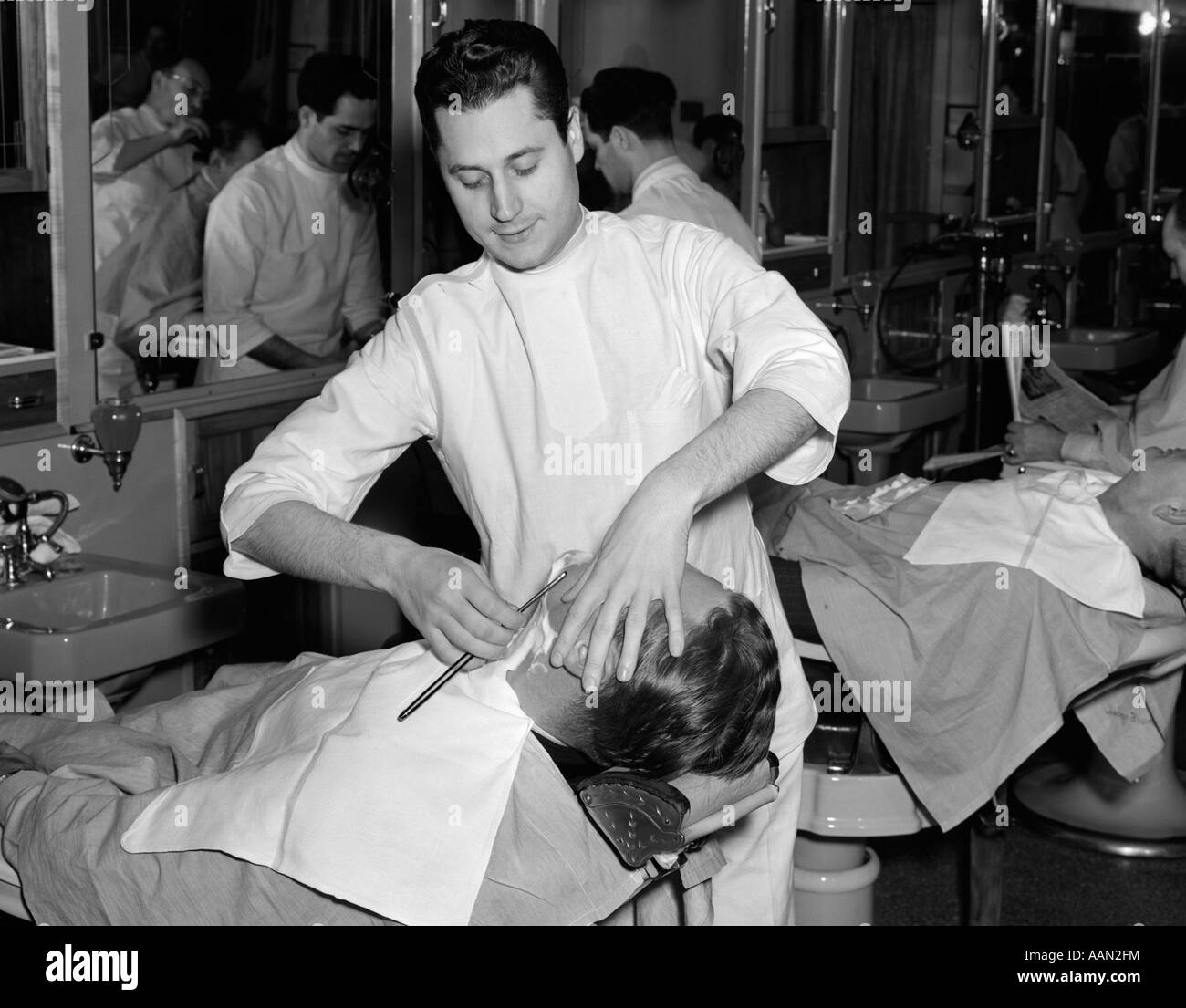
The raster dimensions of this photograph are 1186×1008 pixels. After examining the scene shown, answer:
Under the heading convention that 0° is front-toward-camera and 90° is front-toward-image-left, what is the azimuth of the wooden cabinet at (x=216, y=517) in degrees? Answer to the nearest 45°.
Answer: approximately 315°

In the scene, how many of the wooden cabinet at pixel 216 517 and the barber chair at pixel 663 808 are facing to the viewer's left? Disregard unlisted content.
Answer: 1

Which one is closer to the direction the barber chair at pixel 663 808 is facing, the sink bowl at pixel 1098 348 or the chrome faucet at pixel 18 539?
the chrome faucet

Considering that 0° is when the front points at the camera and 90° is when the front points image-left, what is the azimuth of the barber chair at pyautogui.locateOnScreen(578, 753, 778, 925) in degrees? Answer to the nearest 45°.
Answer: approximately 90°

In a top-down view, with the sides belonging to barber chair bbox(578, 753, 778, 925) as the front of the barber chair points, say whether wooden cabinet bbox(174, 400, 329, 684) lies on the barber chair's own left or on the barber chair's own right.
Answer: on the barber chair's own right

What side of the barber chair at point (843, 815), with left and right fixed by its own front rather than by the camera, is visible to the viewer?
left

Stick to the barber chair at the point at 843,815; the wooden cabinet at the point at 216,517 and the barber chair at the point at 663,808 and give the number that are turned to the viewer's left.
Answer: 2

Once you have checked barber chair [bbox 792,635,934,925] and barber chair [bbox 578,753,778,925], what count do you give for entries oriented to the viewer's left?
2

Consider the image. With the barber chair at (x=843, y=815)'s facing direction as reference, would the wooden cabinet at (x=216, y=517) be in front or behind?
in front

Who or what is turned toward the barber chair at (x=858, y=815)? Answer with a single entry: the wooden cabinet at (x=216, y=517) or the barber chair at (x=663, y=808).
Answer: the wooden cabinet

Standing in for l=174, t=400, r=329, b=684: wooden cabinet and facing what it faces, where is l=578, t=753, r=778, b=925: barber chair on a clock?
The barber chair is roughly at 1 o'clock from the wooden cabinet.

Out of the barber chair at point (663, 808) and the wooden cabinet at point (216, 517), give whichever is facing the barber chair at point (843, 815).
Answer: the wooden cabinet
